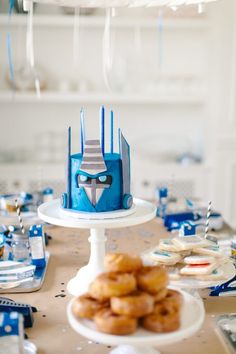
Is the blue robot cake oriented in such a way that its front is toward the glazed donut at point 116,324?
yes

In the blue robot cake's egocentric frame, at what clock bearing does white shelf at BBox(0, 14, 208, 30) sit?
The white shelf is roughly at 6 o'clock from the blue robot cake.

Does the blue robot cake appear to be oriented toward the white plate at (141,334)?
yes

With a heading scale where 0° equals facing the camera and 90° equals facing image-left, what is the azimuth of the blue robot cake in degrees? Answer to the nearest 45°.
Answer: approximately 0°
